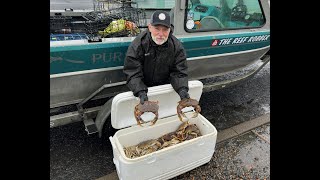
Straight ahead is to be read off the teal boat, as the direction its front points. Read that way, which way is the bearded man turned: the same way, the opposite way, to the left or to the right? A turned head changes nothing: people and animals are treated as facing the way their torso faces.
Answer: to the right

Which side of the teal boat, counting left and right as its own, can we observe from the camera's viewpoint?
right

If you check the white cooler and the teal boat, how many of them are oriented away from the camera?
0

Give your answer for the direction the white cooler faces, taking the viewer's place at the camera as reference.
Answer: facing the viewer and to the right of the viewer

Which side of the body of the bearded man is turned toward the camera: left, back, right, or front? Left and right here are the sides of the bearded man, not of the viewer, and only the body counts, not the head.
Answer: front
